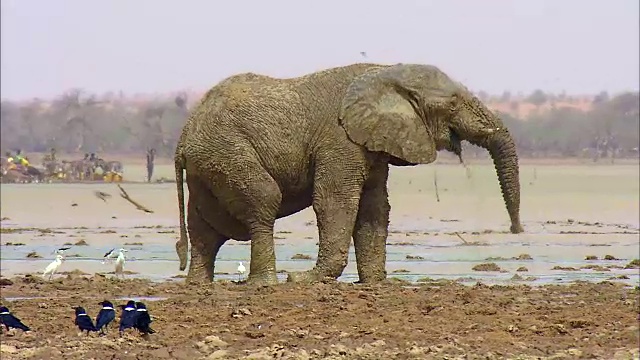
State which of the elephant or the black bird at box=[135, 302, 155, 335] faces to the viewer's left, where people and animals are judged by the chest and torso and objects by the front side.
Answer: the black bird

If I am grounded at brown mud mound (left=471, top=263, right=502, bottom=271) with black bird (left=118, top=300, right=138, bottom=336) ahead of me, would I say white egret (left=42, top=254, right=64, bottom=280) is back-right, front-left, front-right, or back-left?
front-right

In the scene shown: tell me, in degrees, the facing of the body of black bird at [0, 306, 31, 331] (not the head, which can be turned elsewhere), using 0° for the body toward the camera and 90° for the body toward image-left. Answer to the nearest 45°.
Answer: approximately 90°

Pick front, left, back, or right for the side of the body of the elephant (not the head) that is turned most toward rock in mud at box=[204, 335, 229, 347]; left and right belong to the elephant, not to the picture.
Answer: right

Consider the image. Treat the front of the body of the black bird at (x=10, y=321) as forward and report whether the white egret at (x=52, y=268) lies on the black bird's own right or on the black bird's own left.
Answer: on the black bird's own right

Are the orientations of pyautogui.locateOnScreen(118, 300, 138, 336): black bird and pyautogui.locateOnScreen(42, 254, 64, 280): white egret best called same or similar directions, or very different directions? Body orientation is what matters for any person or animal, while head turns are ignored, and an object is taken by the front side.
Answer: same or similar directions

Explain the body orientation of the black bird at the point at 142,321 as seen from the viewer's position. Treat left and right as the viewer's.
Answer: facing to the left of the viewer

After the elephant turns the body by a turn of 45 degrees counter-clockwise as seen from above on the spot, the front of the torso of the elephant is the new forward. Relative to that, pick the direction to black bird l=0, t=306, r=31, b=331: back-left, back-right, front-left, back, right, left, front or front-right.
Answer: back
